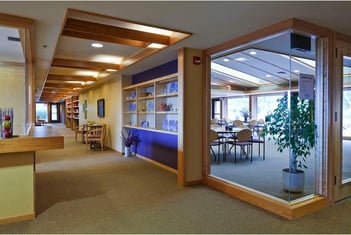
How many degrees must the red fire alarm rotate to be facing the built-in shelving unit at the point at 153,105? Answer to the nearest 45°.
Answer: approximately 135° to its right

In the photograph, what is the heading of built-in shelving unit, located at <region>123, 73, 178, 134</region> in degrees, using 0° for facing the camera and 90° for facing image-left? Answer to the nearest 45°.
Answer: approximately 45°

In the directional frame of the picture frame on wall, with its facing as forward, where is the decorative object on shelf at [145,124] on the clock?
The decorative object on shelf is roughly at 10 o'clock from the picture frame on wall.

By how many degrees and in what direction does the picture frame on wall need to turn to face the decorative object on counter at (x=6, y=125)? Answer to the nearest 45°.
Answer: approximately 45° to its left

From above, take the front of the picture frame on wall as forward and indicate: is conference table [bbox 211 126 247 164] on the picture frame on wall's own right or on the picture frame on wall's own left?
on the picture frame on wall's own left
